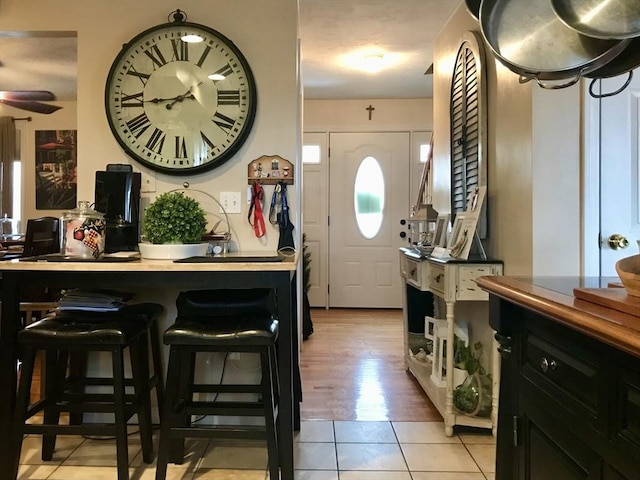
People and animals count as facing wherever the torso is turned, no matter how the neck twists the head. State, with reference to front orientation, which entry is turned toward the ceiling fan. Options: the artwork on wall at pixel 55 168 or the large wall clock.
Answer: the artwork on wall

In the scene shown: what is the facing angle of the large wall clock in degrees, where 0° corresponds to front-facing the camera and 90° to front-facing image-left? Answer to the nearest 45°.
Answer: approximately 0°

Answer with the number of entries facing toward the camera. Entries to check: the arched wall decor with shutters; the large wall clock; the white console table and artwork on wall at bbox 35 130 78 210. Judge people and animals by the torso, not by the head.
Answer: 2

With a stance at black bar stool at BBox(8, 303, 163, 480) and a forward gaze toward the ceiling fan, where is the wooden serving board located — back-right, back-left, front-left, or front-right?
back-right

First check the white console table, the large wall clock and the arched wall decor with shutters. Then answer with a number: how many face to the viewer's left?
2

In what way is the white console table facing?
to the viewer's left

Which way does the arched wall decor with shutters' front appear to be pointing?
to the viewer's left

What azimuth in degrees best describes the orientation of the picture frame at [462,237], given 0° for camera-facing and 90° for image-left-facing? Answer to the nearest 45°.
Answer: approximately 45°

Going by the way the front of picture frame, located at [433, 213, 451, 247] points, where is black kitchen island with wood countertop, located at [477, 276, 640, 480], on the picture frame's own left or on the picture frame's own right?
on the picture frame's own left

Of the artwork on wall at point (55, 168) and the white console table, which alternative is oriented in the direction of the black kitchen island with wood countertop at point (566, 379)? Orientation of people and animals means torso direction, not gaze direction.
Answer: the artwork on wall
